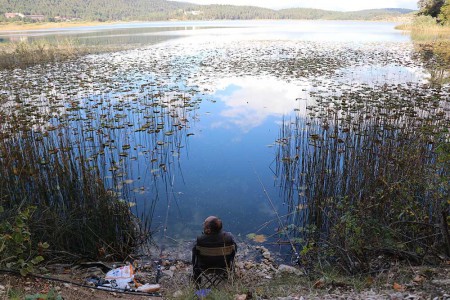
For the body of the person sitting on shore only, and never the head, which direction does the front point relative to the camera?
away from the camera

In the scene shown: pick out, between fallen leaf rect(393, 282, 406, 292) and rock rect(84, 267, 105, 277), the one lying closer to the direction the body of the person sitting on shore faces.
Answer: the rock

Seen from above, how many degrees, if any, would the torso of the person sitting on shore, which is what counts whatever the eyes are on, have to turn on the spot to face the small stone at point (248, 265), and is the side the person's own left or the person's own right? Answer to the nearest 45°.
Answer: approximately 45° to the person's own right

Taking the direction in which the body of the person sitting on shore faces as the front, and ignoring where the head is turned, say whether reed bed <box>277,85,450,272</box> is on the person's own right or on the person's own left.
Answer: on the person's own right

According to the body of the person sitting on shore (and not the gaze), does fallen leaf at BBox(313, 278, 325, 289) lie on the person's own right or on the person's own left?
on the person's own right

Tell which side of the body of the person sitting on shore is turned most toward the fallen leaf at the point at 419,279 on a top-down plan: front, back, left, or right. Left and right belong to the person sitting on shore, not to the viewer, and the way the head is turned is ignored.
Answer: right

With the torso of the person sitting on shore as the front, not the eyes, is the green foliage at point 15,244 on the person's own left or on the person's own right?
on the person's own left

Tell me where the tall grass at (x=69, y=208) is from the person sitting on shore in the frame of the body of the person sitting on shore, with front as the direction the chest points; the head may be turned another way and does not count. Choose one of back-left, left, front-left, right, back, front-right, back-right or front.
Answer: front-left

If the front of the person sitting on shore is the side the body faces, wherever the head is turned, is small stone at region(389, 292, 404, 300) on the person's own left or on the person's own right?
on the person's own right

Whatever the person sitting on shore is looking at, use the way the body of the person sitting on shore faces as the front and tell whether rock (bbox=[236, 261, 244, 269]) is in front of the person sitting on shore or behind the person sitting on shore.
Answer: in front

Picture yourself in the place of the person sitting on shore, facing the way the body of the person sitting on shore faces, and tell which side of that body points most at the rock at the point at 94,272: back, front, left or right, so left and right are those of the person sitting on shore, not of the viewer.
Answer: left

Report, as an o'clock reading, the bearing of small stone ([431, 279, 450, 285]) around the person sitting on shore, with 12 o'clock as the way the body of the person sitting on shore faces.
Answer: The small stone is roughly at 4 o'clock from the person sitting on shore.

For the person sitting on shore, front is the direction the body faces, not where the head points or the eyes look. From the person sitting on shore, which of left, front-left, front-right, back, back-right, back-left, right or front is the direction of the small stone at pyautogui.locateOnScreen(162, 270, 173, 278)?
front-left

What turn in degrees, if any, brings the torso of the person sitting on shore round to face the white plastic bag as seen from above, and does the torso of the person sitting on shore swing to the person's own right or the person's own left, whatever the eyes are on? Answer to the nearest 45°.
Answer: approximately 90° to the person's own left

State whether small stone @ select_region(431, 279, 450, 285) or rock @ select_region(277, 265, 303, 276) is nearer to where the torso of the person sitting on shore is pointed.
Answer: the rock
